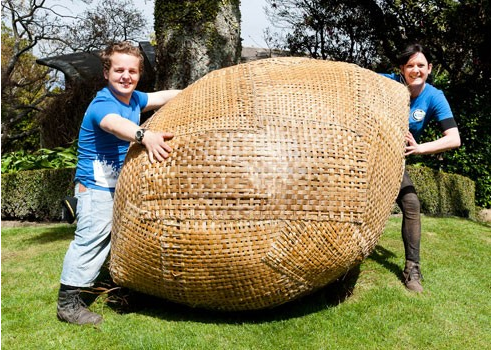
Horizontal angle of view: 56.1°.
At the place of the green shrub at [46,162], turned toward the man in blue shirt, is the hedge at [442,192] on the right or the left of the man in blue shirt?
left

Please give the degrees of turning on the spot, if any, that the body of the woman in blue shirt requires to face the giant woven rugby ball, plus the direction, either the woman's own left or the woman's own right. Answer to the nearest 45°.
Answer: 0° — they already face it

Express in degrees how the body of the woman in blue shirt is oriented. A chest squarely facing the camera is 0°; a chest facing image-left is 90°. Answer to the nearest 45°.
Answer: approximately 45°

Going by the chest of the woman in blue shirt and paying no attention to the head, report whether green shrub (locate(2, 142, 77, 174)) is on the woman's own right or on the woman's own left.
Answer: on the woman's own right

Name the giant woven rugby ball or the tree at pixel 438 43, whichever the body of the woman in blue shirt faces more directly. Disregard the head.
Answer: the giant woven rugby ball

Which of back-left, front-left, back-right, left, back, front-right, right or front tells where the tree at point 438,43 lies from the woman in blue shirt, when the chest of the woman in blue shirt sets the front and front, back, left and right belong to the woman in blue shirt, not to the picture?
back-right

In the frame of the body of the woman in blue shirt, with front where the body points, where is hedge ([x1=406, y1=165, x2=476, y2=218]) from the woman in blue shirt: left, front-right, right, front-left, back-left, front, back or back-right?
back-right
